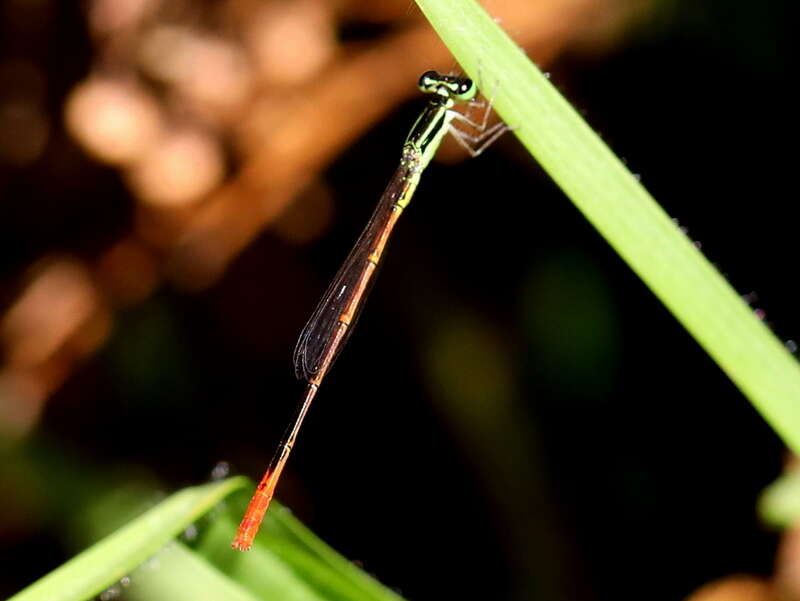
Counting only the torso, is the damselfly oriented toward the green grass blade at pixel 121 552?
no

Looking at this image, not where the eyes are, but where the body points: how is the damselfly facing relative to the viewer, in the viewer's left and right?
facing away from the viewer and to the right of the viewer

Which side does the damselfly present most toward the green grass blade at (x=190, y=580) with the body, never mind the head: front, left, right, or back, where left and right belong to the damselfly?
back
